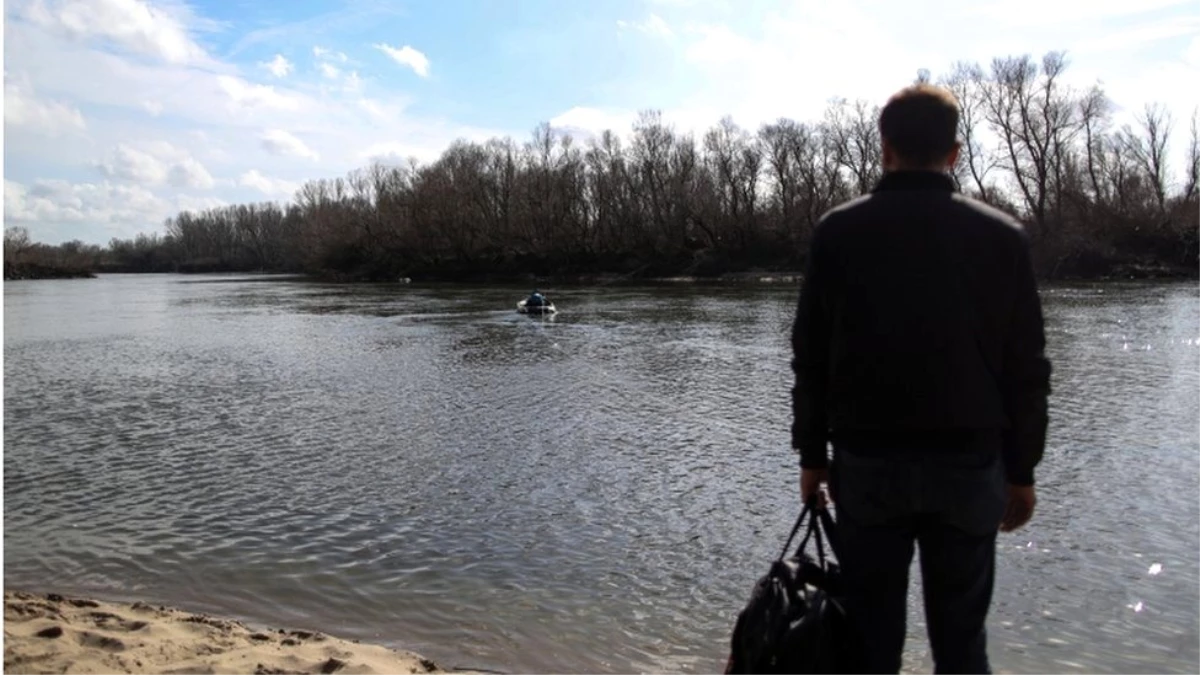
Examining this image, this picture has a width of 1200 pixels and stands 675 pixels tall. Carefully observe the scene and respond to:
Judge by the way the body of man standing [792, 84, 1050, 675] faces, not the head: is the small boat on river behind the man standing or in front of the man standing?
in front

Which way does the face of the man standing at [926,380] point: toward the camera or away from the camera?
away from the camera

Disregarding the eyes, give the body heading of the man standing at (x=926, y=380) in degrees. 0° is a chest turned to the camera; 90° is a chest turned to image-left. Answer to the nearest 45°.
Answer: approximately 180°
